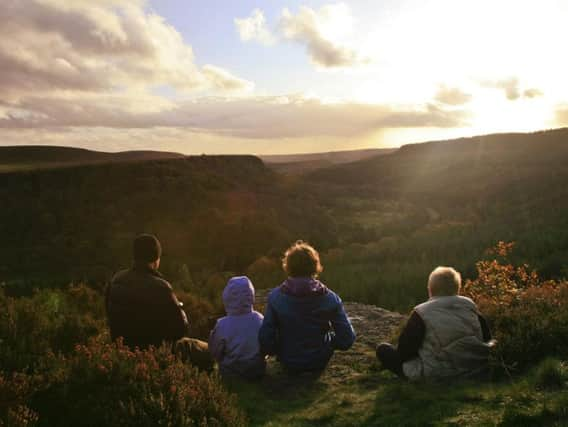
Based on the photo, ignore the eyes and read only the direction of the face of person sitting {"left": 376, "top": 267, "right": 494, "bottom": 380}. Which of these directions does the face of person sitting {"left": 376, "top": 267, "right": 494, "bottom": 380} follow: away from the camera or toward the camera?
away from the camera

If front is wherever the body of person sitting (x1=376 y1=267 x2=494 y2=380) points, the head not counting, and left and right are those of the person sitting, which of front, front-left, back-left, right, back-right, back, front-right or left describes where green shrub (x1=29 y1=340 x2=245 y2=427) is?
back-left

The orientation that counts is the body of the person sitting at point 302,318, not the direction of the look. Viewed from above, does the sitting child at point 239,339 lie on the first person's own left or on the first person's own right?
on the first person's own left

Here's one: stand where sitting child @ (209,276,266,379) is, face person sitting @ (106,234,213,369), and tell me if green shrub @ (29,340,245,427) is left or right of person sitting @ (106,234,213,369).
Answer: left

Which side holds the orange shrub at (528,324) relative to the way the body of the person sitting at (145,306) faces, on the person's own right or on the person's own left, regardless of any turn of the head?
on the person's own right

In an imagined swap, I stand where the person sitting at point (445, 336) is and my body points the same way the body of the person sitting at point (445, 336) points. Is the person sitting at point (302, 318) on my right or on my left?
on my left

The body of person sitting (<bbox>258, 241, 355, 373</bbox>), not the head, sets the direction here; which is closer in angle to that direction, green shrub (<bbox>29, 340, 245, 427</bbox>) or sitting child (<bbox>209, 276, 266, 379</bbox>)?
the sitting child

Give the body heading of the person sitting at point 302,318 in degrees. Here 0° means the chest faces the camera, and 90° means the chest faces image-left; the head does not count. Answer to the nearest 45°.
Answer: approximately 180°

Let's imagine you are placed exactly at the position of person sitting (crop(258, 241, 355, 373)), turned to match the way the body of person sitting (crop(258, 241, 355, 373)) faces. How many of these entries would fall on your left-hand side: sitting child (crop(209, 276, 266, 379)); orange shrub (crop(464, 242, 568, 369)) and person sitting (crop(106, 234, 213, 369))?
2

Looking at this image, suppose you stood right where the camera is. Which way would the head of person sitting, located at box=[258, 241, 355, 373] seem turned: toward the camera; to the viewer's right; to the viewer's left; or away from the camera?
away from the camera

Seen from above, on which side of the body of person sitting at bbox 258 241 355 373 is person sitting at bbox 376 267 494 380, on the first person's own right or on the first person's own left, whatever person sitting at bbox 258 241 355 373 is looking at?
on the first person's own right

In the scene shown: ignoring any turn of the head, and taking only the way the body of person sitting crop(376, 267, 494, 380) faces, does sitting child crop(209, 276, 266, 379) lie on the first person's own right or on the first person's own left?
on the first person's own left

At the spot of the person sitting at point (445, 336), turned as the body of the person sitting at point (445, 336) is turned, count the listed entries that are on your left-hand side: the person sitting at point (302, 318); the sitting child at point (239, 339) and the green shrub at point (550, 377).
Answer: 2

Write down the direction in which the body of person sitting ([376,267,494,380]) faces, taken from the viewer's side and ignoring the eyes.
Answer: away from the camera

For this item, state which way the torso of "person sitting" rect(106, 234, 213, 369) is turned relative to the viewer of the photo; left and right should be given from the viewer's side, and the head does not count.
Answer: facing away from the viewer and to the right of the viewer

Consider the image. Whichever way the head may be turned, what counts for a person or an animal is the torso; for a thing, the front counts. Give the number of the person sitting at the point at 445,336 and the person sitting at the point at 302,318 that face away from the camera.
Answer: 2

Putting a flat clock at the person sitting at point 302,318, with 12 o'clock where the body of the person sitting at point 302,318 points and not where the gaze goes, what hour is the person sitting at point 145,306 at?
the person sitting at point 145,306 is roughly at 9 o'clock from the person sitting at point 302,318.
